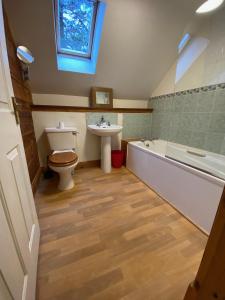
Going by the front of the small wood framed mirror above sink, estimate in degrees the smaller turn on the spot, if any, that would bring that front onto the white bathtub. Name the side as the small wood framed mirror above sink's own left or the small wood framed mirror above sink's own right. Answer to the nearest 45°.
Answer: approximately 45° to the small wood framed mirror above sink's own left

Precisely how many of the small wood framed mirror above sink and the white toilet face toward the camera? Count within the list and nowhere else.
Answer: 2

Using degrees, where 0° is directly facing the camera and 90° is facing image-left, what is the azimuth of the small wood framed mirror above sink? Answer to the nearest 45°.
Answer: approximately 0°

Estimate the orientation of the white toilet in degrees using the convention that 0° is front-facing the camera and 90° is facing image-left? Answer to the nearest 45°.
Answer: approximately 0°

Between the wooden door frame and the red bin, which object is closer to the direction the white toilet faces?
the wooden door frame
